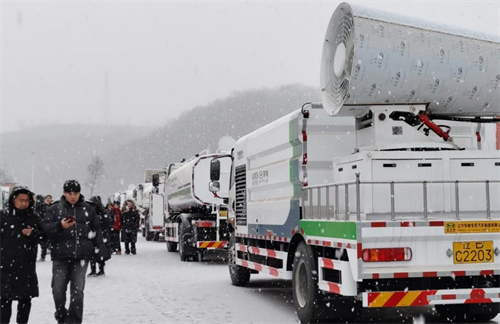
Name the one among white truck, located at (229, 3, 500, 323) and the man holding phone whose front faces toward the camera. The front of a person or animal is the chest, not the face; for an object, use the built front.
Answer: the man holding phone

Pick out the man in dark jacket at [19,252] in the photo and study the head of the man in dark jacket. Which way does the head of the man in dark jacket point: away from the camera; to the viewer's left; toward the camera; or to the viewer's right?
toward the camera

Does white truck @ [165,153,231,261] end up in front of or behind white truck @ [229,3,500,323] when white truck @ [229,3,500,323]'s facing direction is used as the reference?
in front

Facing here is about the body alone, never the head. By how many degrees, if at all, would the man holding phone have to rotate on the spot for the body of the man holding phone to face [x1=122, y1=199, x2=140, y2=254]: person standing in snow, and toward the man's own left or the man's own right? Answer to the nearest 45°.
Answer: approximately 180°

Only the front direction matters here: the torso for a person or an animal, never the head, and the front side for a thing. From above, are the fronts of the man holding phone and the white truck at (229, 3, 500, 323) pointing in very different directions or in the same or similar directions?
very different directions

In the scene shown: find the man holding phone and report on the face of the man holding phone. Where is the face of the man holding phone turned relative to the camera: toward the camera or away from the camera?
toward the camera

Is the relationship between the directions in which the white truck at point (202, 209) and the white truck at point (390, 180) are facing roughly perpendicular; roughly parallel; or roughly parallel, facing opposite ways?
roughly parallel

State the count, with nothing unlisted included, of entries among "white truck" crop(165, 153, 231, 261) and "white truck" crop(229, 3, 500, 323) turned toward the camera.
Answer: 0

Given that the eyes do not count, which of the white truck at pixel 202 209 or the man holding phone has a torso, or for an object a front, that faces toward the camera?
the man holding phone

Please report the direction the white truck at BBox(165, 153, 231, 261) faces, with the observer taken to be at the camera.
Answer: facing away from the viewer and to the left of the viewer

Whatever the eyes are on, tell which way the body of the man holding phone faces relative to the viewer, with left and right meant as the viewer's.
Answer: facing the viewer

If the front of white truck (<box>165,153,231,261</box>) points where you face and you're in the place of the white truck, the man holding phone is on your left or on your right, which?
on your left

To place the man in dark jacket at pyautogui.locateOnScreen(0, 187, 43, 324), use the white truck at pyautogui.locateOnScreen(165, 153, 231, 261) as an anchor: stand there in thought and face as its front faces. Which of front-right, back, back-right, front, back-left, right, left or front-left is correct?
back-left

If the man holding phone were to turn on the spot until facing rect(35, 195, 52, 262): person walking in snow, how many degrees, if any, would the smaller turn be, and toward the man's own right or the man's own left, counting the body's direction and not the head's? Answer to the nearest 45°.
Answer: approximately 180°

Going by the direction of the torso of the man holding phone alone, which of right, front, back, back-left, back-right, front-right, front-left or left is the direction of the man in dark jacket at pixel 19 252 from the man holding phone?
front-right
